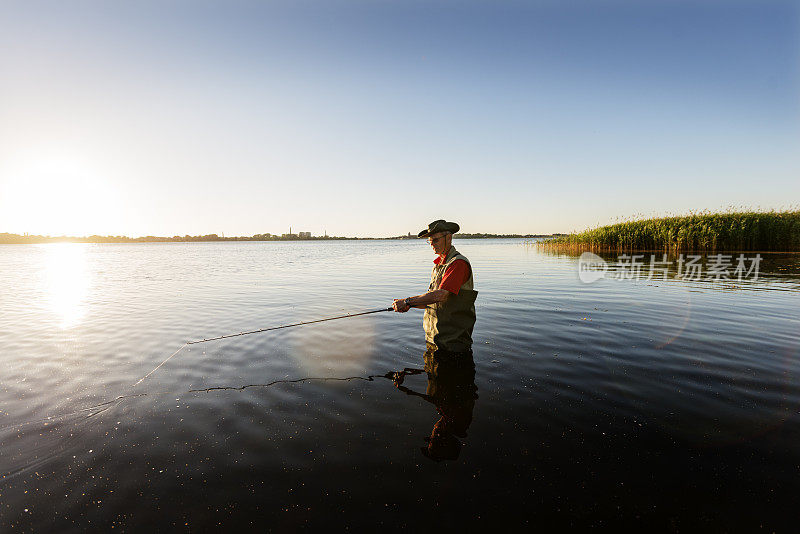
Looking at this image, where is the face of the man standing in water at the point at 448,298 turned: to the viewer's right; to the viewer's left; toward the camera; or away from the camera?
to the viewer's left

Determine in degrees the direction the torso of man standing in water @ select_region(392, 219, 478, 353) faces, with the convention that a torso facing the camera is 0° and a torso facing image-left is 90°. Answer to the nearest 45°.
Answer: approximately 90°
